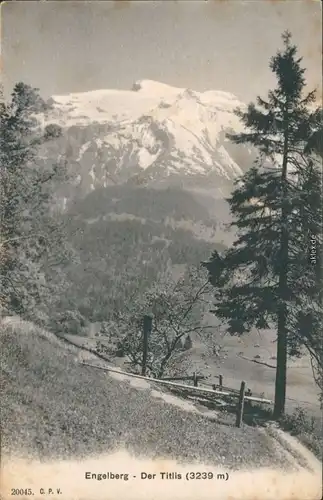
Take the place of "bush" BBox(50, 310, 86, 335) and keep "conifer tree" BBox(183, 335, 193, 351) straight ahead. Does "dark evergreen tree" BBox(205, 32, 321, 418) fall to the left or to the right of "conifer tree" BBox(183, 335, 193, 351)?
right
